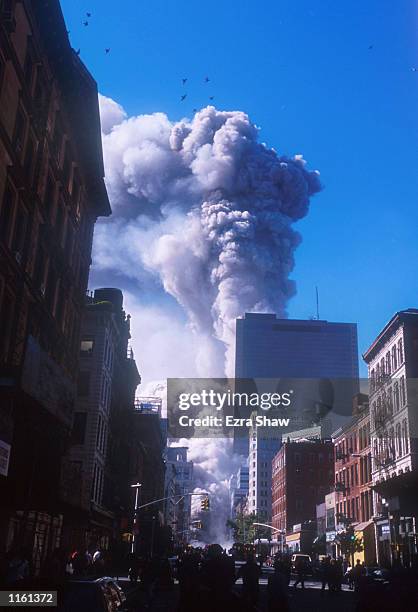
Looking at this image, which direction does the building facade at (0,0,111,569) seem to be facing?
to the viewer's right
